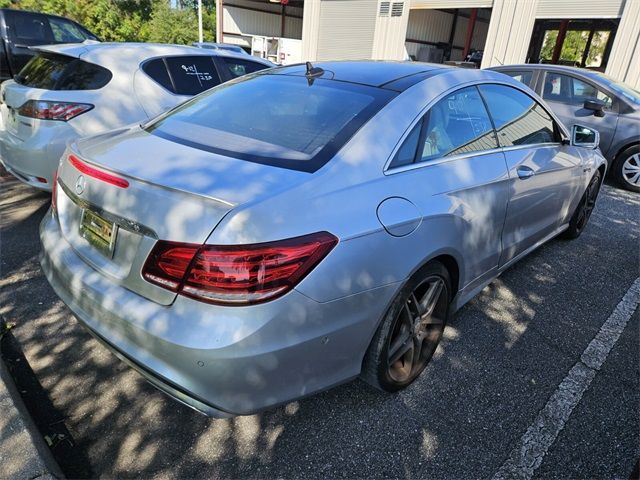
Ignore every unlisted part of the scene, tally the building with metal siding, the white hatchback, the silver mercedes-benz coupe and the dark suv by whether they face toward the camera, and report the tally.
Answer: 1

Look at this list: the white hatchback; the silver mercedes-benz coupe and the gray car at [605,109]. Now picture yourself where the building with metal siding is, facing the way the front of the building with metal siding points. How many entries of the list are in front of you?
3

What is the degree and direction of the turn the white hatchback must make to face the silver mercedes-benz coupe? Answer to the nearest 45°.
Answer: approximately 135° to its right

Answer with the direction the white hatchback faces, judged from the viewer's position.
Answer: facing away from the viewer and to the right of the viewer

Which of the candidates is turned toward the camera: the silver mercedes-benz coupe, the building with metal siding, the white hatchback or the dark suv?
the building with metal siding

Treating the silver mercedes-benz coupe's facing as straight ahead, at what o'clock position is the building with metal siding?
The building with metal siding is roughly at 11 o'clock from the silver mercedes-benz coupe.

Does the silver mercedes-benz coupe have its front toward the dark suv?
no

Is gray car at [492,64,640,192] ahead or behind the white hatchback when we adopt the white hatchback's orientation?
ahead

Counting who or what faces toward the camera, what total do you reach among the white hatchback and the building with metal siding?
1

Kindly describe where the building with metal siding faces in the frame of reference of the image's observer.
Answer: facing the viewer

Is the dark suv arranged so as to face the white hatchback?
no

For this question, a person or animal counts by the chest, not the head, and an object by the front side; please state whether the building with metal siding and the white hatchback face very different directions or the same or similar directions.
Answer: very different directions

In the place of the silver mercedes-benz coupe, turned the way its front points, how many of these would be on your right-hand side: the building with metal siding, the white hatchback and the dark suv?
0

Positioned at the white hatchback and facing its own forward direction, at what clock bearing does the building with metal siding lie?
The building with metal siding is roughly at 12 o'clock from the white hatchback.

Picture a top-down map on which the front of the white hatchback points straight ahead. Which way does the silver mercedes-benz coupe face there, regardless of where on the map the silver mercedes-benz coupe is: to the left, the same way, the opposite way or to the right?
the same way

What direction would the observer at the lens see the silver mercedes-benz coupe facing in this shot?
facing away from the viewer and to the right of the viewer

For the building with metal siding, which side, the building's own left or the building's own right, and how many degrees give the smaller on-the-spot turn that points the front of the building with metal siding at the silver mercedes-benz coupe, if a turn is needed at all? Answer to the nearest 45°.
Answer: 0° — it already faces it

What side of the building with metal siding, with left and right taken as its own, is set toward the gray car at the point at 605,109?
front

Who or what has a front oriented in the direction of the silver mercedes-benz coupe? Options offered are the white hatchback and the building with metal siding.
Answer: the building with metal siding
